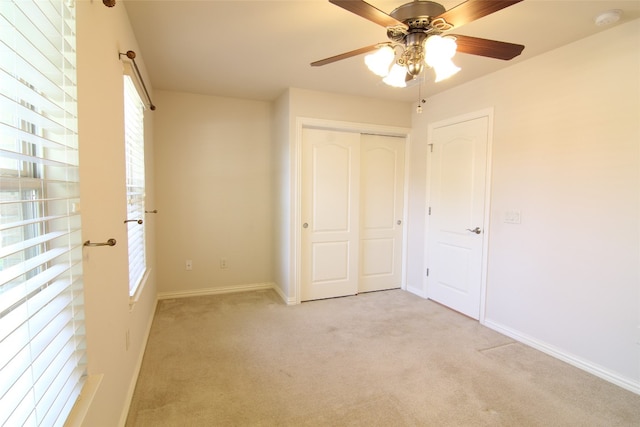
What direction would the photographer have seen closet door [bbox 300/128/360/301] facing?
facing the viewer and to the right of the viewer

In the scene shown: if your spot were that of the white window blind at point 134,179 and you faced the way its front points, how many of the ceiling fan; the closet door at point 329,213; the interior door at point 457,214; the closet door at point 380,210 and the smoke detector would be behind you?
0

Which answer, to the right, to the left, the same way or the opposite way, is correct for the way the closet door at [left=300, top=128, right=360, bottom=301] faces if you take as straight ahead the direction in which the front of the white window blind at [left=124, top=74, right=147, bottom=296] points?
to the right

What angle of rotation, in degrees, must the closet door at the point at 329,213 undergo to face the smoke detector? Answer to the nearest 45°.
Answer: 0° — it already faces it

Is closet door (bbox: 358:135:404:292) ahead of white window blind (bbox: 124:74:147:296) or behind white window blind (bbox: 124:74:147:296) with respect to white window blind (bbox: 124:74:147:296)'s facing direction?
ahead

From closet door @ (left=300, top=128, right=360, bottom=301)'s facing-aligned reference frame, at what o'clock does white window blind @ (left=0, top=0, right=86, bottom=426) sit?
The white window blind is roughly at 2 o'clock from the closet door.

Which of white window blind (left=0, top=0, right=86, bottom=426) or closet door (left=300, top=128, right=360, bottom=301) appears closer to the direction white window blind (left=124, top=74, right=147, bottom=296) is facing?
the closet door

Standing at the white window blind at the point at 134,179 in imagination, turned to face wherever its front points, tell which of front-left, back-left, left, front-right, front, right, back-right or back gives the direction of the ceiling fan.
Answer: front-right

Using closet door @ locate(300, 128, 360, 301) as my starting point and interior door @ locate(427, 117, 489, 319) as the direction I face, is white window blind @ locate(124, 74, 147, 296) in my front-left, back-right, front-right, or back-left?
back-right

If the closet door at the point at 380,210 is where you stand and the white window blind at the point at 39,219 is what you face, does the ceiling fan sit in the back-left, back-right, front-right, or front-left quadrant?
front-left

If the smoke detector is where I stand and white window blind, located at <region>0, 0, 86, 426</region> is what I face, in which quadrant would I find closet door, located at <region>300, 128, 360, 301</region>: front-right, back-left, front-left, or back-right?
front-right

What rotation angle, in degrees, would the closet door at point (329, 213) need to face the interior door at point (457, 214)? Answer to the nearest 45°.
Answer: approximately 45° to its left

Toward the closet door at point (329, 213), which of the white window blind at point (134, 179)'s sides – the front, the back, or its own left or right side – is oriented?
front

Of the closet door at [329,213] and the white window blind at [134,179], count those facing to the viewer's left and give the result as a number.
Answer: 0

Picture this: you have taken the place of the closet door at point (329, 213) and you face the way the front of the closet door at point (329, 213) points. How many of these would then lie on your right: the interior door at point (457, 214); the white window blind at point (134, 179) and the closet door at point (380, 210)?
1

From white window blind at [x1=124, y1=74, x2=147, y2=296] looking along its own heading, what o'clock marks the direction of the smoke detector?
The smoke detector is roughly at 1 o'clock from the white window blind.

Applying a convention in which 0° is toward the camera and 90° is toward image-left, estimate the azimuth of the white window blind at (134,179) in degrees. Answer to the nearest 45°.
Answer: approximately 270°
